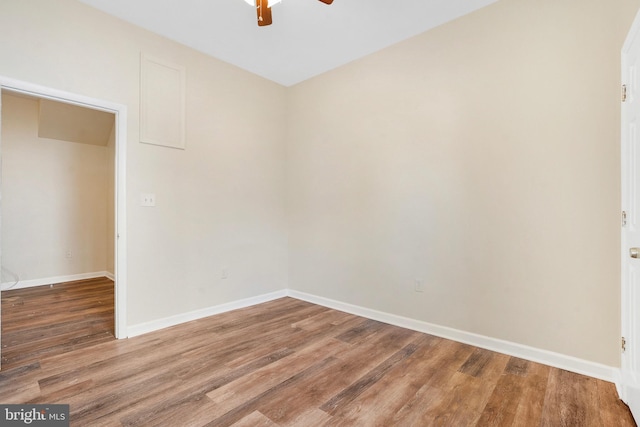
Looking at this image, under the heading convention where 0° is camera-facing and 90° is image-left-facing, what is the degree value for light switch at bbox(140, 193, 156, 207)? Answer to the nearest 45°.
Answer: approximately 0°
